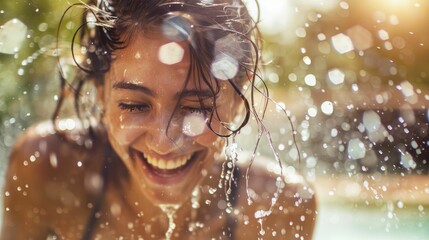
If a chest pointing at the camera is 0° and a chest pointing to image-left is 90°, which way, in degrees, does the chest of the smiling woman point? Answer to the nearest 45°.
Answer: approximately 0°

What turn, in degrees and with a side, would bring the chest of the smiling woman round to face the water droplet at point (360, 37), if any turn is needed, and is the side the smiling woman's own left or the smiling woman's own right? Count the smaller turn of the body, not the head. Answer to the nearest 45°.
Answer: approximately 135° to the smiling woman's own left

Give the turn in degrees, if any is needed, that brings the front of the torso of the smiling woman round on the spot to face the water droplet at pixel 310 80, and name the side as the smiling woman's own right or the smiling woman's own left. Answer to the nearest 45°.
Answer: approximately 135° to the smiling woman's own left

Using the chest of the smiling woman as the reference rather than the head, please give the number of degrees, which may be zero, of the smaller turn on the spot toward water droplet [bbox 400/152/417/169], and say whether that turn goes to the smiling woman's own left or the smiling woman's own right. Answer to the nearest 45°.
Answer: approximately 135° to the smiling woman's own left

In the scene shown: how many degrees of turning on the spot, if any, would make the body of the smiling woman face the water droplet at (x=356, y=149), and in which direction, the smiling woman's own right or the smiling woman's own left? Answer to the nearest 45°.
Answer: approximately 135° to the smiling woman's own left

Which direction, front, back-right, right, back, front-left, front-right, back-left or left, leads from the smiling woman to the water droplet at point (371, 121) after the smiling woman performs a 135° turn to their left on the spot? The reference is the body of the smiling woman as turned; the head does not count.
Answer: front
